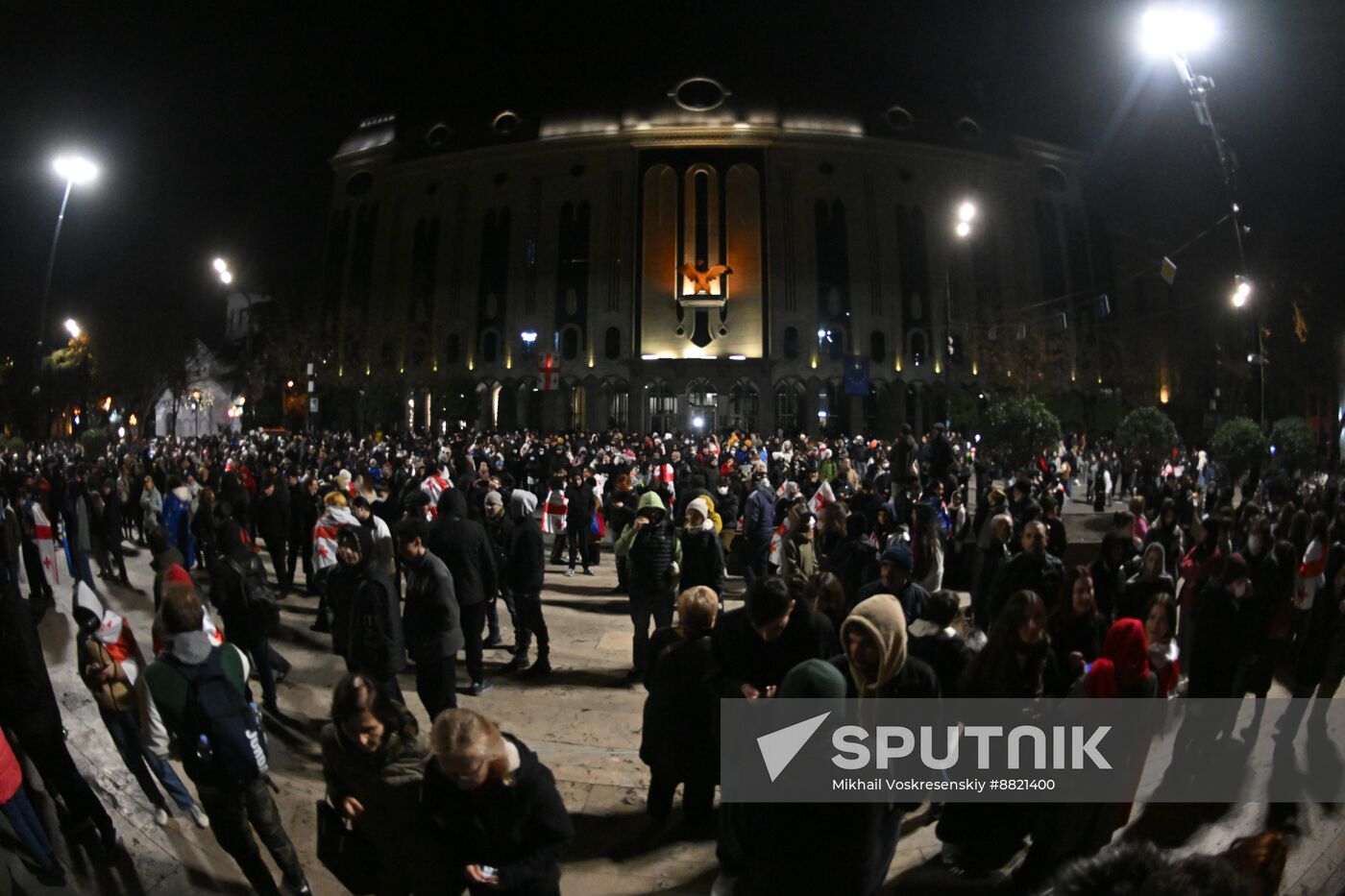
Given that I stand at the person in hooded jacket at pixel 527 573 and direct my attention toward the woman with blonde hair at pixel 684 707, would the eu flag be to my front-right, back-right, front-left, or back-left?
back-left

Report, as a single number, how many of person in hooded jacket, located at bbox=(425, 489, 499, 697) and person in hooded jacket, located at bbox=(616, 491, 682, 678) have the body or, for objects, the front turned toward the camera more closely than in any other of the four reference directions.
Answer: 1

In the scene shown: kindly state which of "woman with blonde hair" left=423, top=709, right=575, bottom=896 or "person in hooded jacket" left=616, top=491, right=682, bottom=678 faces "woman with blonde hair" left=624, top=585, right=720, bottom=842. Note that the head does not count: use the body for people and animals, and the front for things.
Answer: the person in hooded jacket

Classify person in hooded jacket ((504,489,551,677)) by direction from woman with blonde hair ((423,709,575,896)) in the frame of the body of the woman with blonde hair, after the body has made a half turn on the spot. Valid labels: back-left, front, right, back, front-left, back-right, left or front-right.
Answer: front-left

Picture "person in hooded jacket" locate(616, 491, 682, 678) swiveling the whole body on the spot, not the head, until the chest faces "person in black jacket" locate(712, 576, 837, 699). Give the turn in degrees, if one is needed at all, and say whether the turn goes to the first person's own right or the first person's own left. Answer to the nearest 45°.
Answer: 0° — they already face them

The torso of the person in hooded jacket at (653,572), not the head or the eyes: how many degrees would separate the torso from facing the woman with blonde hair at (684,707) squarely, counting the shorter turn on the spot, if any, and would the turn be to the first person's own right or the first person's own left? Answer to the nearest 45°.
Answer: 0° — they already face them

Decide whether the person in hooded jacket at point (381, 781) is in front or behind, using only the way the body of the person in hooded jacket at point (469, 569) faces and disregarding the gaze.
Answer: behind

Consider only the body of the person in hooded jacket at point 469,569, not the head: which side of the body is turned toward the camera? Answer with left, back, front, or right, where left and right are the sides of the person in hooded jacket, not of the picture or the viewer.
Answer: back

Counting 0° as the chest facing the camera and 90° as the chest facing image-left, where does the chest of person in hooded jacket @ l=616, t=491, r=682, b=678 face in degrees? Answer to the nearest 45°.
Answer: approximately 0°

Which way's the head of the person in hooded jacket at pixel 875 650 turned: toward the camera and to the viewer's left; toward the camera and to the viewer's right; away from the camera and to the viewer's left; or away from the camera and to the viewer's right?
toward the camera and to the viewer's left
